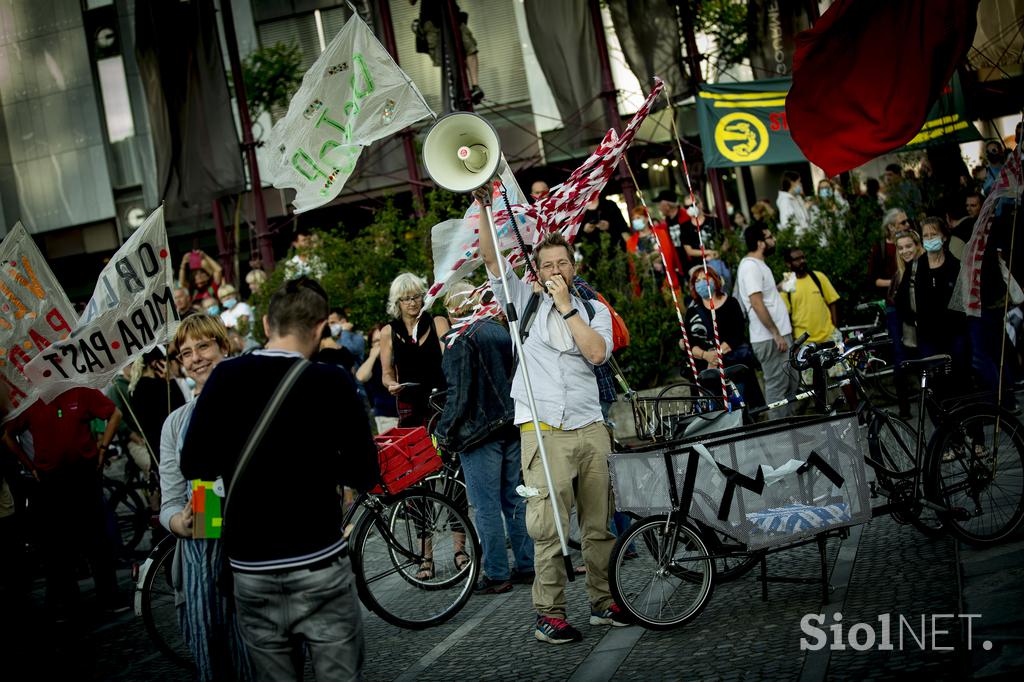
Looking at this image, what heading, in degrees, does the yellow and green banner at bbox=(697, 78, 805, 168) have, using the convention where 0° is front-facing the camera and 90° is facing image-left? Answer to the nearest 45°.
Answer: approximately 0°

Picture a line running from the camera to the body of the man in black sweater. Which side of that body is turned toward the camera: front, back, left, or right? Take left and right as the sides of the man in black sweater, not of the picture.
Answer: back

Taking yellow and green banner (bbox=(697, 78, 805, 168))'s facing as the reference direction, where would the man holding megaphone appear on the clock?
The man holding megaphone is roughly at 12 o'clock from the yellow and green banner.

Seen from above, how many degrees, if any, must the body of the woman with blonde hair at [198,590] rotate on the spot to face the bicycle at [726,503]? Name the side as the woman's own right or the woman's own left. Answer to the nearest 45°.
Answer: approximately 45° to the woman's own left
